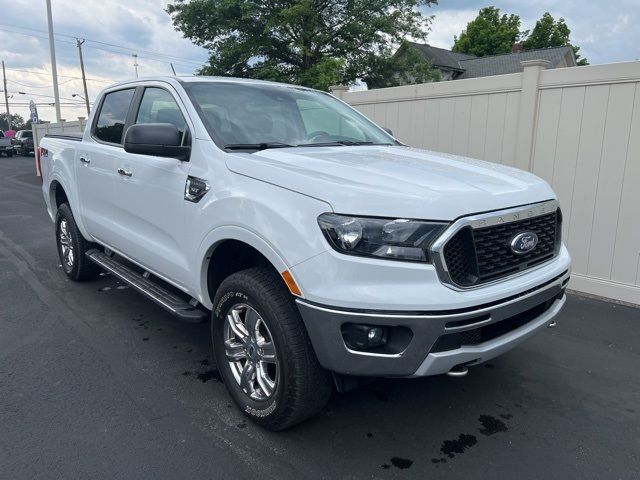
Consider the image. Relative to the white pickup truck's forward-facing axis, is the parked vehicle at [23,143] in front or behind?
behind

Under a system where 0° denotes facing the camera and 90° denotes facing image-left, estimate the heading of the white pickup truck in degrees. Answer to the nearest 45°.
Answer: approximately 315°

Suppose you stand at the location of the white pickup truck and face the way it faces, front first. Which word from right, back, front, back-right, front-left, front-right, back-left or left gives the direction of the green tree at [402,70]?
back-left

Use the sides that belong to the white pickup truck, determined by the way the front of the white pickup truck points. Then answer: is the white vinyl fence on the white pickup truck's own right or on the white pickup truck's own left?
on the white pickup truck's own left

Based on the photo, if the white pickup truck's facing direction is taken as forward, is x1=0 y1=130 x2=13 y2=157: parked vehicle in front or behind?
behind

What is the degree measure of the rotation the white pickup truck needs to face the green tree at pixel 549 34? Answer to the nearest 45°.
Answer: approximately 90° to its left

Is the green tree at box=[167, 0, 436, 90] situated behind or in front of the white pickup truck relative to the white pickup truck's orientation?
behind
